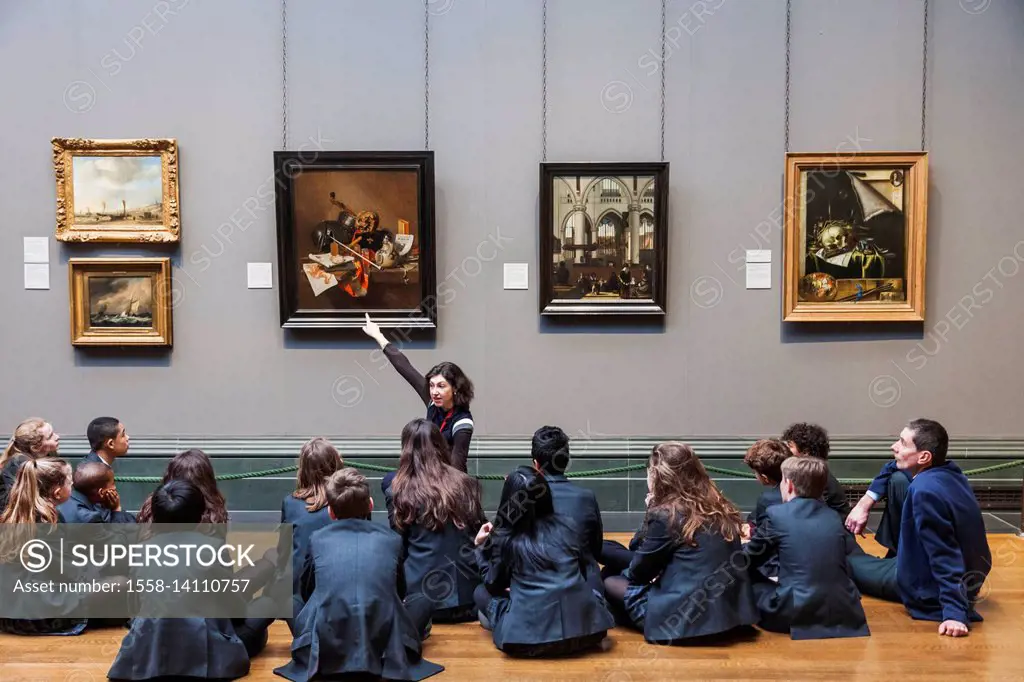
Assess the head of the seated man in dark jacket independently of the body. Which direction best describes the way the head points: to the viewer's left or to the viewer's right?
to the viewer's left

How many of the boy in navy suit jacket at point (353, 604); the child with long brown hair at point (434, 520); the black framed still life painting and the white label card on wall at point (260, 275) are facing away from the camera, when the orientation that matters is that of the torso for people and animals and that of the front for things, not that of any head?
2

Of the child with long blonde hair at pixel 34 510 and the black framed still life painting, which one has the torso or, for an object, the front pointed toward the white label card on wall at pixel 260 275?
the child with long blonde hair

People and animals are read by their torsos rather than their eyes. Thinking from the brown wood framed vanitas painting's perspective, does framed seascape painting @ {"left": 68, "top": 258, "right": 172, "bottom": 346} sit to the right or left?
on its right

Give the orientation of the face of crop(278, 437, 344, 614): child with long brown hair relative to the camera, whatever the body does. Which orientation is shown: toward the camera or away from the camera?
away from the camera

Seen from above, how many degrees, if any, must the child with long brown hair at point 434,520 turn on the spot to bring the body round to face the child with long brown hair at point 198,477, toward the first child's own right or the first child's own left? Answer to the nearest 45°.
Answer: approximately 90° to the first child's own left

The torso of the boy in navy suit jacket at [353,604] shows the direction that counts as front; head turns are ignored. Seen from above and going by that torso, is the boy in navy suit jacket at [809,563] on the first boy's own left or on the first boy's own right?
on the first boy's own right

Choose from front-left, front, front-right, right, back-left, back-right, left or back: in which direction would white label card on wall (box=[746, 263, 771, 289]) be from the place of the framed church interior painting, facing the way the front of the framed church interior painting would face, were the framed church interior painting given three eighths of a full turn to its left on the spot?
front-right

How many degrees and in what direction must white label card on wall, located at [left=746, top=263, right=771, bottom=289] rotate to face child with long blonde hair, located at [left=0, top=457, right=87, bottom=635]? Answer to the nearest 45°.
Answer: approximately 45° to its right

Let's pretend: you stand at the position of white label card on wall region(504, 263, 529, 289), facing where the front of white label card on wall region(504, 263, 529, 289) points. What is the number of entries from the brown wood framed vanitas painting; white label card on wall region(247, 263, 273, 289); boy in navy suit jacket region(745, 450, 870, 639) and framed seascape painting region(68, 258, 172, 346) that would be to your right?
2

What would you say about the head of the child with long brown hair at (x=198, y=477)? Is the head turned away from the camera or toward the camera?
away from the camera

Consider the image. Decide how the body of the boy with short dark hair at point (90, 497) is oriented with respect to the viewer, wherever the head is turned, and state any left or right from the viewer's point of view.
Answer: facing away from the viewer and to the right of the viewer

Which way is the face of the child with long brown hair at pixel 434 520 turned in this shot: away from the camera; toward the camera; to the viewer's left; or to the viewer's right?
away from the camera

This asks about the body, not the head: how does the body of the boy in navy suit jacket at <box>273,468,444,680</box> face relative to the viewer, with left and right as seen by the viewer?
facing away from the viewer

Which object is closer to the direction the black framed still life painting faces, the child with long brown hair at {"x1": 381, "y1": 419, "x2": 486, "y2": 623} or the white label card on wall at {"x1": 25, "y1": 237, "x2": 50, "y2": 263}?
the child with long brown hair

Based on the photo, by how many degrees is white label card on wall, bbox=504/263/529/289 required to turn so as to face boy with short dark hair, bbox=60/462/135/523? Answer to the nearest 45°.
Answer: approximately 45° to its right
